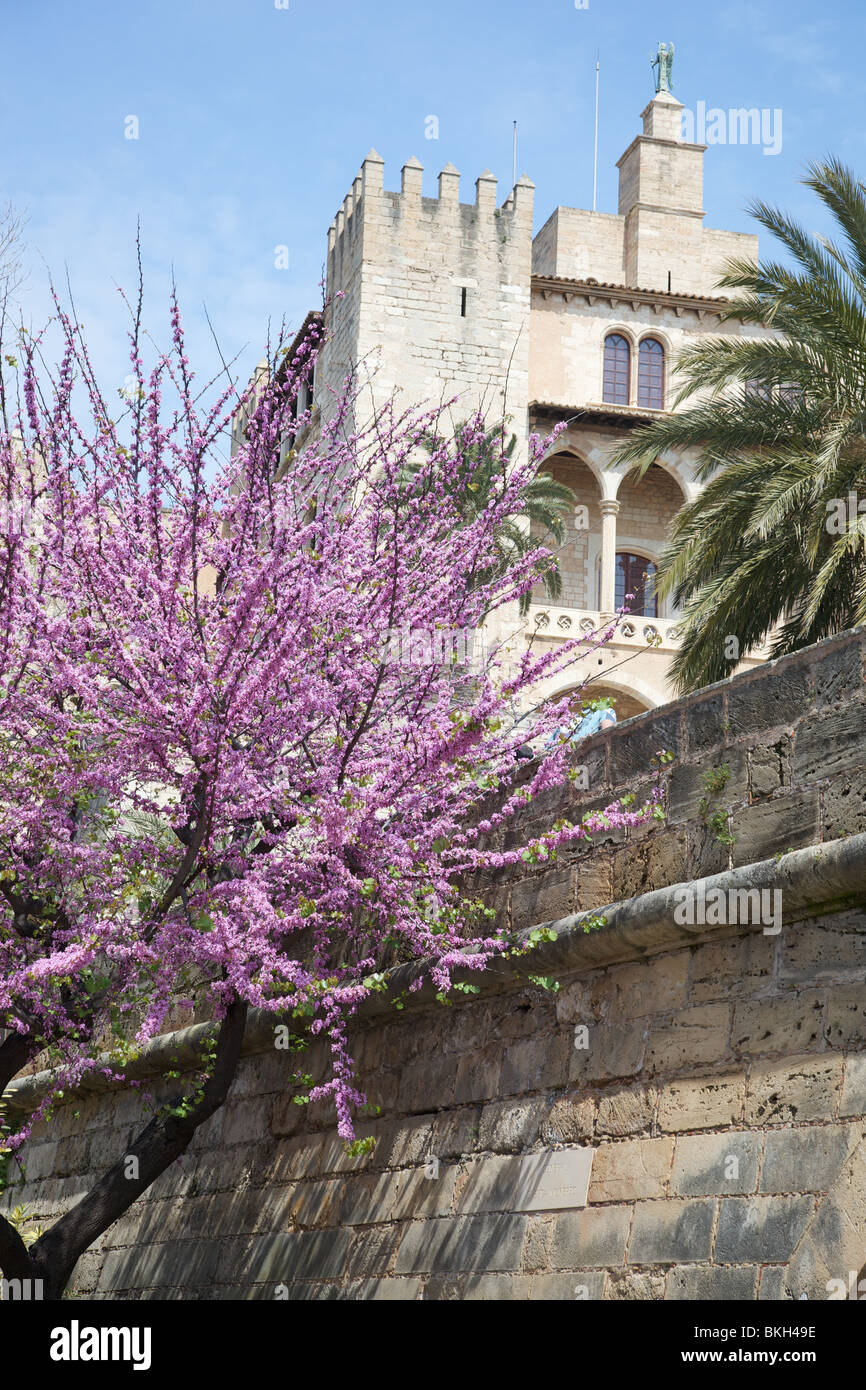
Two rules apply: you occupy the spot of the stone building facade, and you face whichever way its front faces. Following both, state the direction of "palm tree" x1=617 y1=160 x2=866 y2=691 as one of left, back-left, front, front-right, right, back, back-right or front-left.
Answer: front

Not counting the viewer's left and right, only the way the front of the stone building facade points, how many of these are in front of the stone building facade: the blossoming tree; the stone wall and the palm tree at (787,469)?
3

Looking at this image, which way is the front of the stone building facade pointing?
toward the camera

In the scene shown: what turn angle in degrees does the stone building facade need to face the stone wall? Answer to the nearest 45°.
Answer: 0° — it already faces it

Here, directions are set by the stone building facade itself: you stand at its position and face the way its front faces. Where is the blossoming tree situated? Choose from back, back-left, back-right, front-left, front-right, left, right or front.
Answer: front
